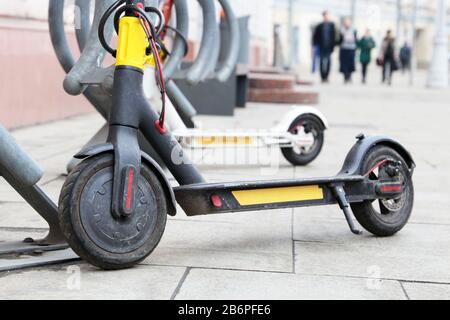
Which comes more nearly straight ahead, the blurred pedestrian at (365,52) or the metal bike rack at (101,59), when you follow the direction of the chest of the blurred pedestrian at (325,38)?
the metal bike rack

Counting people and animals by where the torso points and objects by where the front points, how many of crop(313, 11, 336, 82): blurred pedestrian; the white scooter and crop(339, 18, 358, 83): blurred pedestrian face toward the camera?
2

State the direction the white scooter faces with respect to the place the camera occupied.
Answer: facing to the left of the viewer

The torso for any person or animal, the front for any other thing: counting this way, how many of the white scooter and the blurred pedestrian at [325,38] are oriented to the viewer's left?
1

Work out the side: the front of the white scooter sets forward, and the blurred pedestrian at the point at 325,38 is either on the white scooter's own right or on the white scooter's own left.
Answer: on the white scooter's own right

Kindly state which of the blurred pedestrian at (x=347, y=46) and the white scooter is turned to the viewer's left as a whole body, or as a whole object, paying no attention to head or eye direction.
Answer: the white scooter

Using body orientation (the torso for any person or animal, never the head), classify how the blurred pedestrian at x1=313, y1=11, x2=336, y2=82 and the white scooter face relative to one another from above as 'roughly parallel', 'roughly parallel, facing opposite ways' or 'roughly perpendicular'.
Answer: roughly perpendicular

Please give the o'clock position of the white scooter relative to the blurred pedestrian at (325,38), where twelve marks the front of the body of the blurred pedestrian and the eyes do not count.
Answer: The white scooter is roughly at 12 o'clock from the blurred pedestrian.

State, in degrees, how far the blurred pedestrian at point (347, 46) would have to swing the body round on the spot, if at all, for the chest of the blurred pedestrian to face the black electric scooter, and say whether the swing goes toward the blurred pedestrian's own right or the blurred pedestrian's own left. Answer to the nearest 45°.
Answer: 0° — they already face it

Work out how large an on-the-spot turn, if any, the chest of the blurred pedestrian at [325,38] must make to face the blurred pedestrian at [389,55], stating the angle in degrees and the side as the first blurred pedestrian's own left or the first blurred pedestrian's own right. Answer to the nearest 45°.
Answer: approximately 135° to the first blurred pedestrian's own left

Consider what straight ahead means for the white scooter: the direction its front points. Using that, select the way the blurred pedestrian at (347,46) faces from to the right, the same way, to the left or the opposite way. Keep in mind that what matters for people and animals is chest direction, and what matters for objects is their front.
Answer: to the left

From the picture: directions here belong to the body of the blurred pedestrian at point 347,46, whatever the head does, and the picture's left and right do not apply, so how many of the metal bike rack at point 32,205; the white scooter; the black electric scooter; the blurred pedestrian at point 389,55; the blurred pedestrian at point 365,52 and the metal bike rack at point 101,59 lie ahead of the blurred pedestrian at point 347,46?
4
